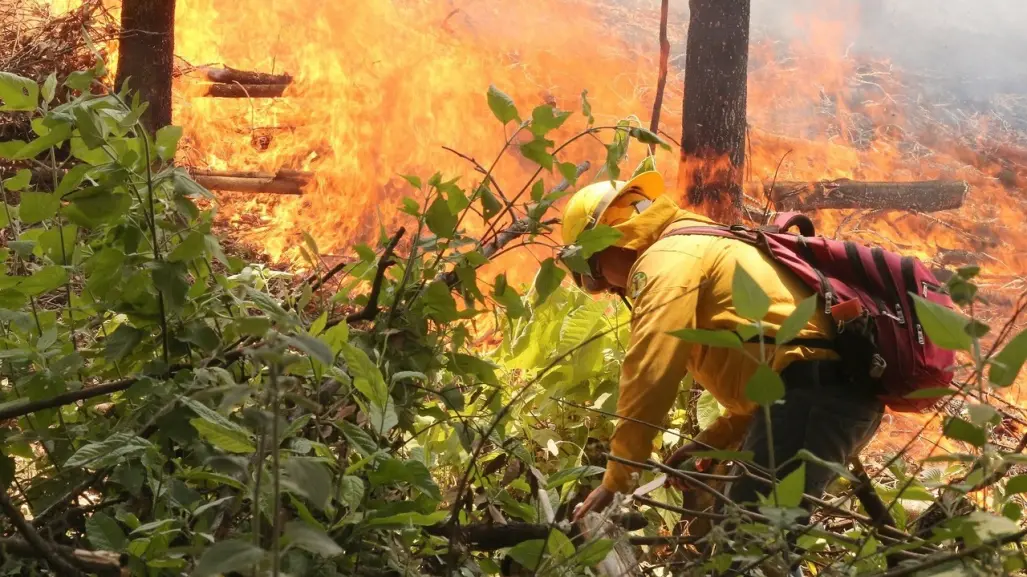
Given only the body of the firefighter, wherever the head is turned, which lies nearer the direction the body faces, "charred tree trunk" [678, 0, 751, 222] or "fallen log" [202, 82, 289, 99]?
the fallen log

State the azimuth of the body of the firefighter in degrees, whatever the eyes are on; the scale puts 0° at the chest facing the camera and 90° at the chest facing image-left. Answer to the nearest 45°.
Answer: approximately 90°

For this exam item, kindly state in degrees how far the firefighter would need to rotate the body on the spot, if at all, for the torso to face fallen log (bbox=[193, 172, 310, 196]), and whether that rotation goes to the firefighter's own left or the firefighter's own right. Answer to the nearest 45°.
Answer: approximately 45° to the firefighter's own right

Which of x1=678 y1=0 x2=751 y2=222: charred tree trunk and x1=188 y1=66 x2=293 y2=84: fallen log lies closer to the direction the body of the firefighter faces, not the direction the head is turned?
the fallen log

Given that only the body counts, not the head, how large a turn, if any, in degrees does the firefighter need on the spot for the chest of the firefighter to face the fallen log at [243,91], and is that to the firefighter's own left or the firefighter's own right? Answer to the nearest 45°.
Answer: approximately 45° to the firefighter's own right

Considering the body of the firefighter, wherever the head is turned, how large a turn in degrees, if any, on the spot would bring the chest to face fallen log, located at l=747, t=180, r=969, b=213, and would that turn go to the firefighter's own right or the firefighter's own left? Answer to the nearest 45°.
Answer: approximately 90° to the firefighter's own right

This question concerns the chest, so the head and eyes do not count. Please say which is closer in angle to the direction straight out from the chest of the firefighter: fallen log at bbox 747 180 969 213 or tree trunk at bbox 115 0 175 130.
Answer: the tree trunk
